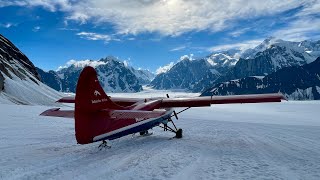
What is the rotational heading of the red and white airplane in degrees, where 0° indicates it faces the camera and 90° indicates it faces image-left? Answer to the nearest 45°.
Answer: approximately 225°
